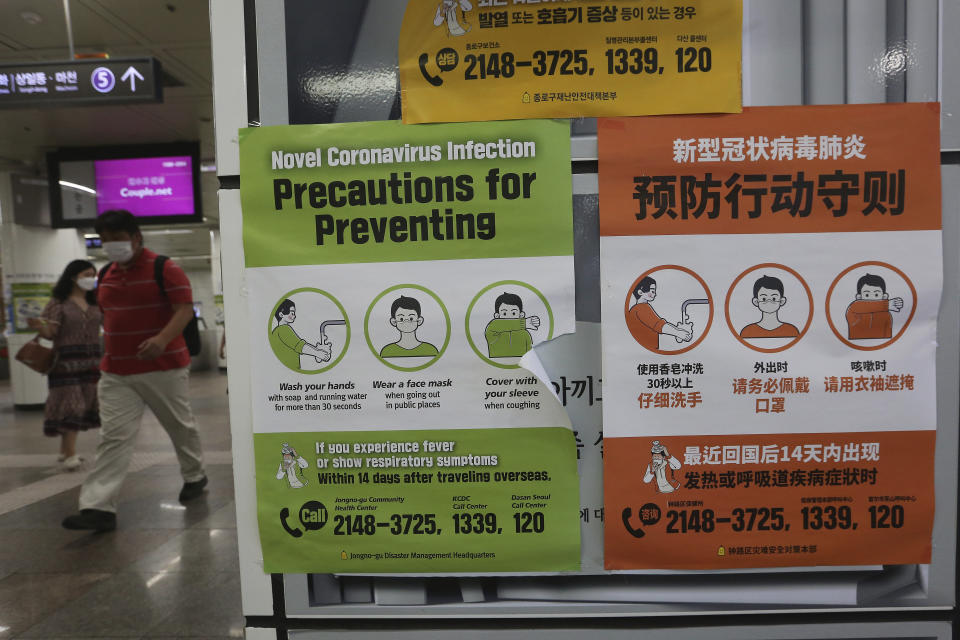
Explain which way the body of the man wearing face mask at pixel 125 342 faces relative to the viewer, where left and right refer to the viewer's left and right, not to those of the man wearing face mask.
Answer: facing the viewer and to the left of the viewer

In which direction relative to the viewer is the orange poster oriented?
toward the camera

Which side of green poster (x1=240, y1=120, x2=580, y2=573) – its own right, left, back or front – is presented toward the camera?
front

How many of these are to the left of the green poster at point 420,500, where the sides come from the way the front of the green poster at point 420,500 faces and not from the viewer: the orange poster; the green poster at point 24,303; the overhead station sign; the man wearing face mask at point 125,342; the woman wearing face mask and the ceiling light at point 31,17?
1

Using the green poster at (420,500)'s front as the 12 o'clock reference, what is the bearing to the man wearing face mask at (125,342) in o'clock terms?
The man wearing face mask is roughly at 5 o'clock from the green poster.

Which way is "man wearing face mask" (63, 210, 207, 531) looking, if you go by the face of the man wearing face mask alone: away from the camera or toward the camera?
toward the camera

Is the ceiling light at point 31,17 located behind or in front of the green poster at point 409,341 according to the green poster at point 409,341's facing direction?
behind
